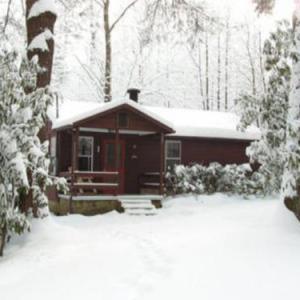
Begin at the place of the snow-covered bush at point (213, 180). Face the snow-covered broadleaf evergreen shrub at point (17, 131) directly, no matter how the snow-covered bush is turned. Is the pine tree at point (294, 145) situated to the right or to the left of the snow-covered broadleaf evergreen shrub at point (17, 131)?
left

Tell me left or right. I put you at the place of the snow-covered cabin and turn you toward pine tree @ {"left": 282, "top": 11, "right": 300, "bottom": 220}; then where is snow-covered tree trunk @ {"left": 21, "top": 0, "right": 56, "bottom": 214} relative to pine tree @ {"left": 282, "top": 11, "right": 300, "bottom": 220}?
right

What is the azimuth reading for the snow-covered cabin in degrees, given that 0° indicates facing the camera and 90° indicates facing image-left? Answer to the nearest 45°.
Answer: approximately 0°

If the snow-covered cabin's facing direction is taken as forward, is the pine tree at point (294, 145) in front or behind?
in front

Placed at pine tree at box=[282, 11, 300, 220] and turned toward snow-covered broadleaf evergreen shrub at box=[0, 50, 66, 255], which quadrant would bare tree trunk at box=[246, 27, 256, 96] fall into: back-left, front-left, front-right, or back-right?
back-right

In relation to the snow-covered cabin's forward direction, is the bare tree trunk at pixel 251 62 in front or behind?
behind

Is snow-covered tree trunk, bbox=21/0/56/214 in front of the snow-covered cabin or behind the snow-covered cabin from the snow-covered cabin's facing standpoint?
in front
